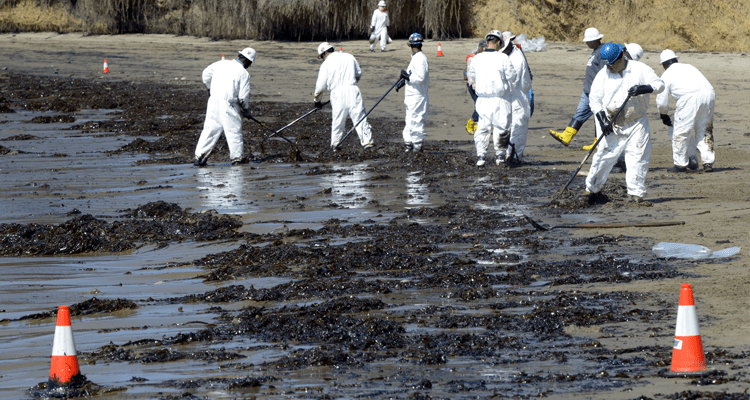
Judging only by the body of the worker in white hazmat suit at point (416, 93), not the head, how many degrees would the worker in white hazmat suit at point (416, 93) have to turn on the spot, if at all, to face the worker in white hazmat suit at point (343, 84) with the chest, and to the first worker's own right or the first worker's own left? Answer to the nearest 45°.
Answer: approximately 45° to the first worker's own right

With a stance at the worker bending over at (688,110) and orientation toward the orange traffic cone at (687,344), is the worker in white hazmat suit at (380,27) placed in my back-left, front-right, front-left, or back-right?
back-right

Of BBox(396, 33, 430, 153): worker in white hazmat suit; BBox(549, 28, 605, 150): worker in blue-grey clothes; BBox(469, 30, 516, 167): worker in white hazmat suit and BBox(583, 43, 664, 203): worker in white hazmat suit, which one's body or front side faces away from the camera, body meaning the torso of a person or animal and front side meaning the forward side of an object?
BBox(469, 30, 516, 167): worker in white hazmat suit

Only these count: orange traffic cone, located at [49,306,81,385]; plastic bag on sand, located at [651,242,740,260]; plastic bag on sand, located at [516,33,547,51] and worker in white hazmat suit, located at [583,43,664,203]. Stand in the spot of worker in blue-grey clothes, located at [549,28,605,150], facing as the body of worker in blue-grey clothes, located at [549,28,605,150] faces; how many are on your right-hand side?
1

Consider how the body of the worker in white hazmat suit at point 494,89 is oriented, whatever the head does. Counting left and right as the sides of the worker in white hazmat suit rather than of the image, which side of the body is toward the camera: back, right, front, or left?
back

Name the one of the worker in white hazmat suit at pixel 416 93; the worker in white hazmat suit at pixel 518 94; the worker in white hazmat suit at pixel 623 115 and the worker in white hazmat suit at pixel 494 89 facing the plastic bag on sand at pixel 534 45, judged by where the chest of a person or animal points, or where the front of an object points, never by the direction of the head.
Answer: the worker in white hazmat suit at pixel 494 89

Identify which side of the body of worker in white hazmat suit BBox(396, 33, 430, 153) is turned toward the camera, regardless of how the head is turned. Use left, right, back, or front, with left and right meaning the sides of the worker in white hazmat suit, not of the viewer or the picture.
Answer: left

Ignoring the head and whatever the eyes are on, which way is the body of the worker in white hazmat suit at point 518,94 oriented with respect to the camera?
to the viewer's left

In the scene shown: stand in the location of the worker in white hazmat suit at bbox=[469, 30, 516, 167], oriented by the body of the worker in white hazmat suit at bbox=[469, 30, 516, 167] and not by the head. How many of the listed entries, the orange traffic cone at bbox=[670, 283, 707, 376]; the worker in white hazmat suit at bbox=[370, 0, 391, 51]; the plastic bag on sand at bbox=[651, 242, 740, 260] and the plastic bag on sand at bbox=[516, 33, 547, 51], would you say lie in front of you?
2

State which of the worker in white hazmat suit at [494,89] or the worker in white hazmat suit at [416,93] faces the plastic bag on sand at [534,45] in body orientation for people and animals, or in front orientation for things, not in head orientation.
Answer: the worker in white hazmat suit at [494,89]

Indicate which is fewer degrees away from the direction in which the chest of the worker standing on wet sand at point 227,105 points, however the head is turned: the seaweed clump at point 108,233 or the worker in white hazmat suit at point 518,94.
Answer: the worker in white hazmat suit

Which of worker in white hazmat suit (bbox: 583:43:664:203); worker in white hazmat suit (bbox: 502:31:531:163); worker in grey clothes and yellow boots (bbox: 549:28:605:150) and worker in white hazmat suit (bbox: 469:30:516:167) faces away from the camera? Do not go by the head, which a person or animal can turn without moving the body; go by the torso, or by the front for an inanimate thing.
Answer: worker in white hazmat suit (bbox: 469:30:516:167)

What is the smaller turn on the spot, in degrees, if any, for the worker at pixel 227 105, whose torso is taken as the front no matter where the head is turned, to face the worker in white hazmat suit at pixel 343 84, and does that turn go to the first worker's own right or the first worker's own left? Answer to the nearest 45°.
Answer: approximately 45° to the first worker's own right

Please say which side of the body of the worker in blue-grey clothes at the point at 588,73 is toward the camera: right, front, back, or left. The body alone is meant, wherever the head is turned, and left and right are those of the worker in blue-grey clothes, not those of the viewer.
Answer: left

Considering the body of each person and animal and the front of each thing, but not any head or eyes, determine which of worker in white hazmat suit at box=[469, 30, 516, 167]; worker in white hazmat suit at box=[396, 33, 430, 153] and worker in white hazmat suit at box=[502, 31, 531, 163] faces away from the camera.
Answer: worker in white hazmat suit at box=[469, 30, 516, 167]

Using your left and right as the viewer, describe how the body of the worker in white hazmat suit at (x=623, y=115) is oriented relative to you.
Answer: facing the viewer and to the left of the viewer
